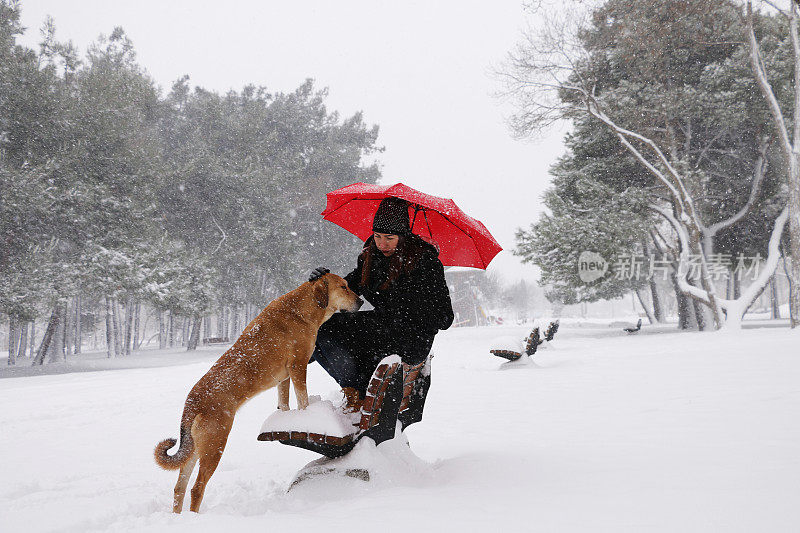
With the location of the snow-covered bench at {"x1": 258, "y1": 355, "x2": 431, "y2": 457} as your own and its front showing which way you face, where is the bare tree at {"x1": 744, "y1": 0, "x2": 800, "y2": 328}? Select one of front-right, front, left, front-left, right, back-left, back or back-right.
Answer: back-right

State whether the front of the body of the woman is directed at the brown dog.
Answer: yes

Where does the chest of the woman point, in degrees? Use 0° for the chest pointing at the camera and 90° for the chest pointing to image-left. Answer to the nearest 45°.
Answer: approximately 45°

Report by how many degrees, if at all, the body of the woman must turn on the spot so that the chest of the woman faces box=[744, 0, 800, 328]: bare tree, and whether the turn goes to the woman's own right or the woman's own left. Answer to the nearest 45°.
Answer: approximately 180°

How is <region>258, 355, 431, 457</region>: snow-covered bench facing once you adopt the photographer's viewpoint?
facing to the left of the viewer
